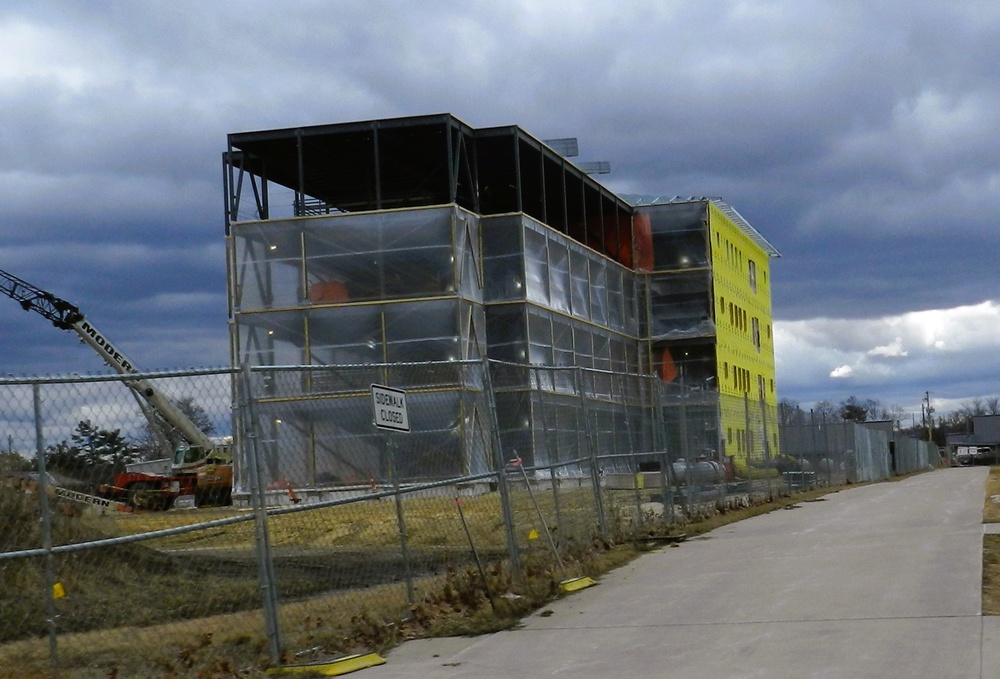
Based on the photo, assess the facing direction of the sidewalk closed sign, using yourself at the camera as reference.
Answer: facing the viewer and to the right of the viewer
